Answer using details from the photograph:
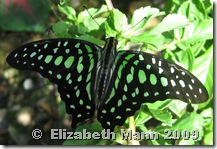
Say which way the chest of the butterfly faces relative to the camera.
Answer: away from the camera
